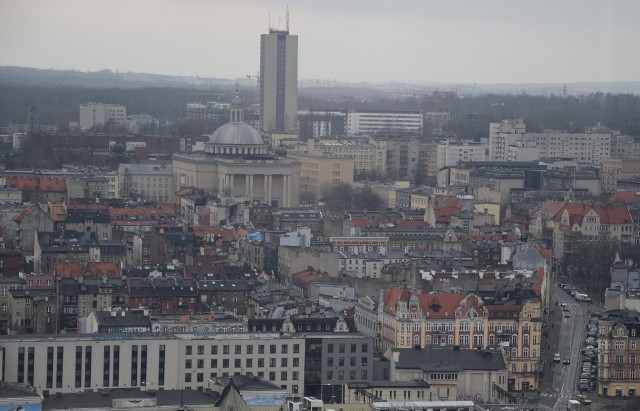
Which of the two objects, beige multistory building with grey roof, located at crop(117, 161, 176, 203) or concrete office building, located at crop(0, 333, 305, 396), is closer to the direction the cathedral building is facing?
the concrete office building

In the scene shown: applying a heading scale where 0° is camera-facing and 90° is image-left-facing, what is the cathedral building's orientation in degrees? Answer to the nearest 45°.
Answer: approximately 315°

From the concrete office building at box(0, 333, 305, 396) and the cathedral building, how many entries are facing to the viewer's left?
0

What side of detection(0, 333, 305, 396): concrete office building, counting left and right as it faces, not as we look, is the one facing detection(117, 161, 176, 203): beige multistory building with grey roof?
back

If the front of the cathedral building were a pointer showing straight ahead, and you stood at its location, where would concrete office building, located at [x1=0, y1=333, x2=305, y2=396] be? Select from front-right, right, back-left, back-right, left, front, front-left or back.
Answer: front-right

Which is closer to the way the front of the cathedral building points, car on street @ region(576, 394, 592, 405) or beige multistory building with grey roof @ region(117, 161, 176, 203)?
the car on street

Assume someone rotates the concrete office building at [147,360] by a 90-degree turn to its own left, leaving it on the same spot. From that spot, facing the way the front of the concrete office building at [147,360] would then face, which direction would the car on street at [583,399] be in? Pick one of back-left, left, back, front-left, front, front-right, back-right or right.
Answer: front

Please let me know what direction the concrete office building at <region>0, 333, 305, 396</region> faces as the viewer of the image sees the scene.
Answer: facing the viewer
